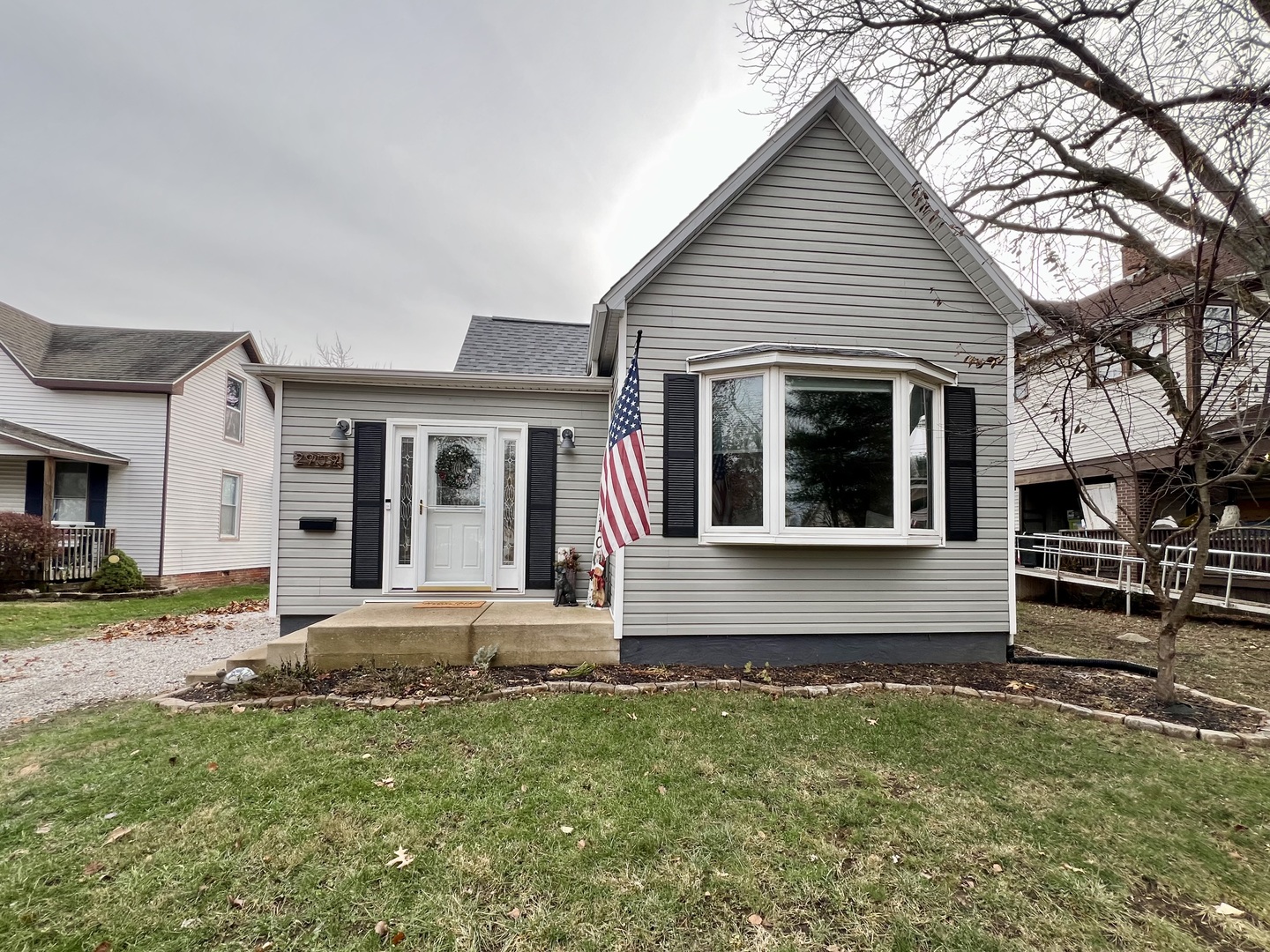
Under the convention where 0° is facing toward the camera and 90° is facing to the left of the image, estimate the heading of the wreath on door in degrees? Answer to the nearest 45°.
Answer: approximately 0°

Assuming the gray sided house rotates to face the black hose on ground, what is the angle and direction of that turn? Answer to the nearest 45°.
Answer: approximately 90° to its left

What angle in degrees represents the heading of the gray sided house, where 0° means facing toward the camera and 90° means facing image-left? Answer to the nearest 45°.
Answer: approximately 0°

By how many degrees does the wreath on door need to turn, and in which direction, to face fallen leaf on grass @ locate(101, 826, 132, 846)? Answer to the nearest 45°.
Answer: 0° — it already faces it

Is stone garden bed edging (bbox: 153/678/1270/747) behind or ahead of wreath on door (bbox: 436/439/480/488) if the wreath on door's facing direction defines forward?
ahead
